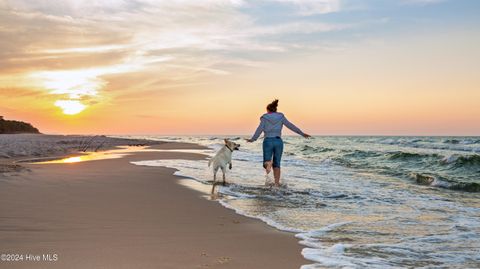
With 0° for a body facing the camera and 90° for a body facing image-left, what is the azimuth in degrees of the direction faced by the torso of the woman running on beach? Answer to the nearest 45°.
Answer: approximately 180°
